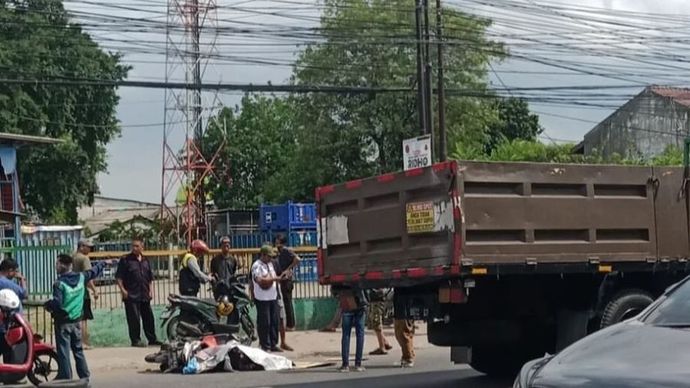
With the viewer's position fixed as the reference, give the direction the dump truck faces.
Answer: facing away from the viewer and to the right of the viewer

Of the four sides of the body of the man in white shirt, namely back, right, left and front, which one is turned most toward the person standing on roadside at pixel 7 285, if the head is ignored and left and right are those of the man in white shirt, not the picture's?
right

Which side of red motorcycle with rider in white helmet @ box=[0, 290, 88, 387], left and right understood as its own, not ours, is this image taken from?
right

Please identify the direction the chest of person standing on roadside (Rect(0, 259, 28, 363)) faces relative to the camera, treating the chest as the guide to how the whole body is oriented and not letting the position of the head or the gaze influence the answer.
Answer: to the viewer's right

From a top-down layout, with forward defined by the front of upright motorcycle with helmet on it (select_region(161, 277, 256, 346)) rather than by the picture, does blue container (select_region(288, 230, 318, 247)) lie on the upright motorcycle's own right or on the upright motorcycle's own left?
on the upright motorcycle's own left

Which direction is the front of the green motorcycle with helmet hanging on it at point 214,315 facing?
to the viewer's right

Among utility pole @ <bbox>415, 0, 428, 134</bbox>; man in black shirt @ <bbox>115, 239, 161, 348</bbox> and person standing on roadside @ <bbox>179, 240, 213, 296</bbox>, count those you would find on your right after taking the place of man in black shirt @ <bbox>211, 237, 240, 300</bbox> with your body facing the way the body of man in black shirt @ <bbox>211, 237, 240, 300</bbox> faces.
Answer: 2

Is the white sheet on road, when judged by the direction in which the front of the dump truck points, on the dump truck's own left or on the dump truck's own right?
on the dump truck's own left

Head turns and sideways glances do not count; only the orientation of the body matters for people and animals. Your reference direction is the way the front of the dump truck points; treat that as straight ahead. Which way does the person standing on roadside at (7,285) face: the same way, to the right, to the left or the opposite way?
the same way

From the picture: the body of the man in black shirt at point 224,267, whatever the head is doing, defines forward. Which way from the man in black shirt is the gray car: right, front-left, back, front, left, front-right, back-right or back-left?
front

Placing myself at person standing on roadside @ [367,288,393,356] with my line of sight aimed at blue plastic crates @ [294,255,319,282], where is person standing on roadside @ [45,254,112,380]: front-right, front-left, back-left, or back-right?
back-left

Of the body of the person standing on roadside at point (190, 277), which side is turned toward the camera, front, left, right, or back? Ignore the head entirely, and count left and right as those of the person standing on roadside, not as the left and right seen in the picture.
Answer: right

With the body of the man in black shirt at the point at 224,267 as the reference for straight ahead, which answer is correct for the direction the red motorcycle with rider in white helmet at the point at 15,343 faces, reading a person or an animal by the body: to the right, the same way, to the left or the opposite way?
to the left

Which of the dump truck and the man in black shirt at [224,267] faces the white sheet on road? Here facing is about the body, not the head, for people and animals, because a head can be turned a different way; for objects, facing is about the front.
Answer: the man in black shirt

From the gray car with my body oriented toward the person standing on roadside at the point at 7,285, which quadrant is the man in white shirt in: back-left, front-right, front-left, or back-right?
front-right

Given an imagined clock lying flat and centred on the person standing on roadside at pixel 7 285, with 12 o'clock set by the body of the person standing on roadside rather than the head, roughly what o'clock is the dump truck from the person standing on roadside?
The dump truck is roughly at 1 o'clock from the person standing on roadside.
